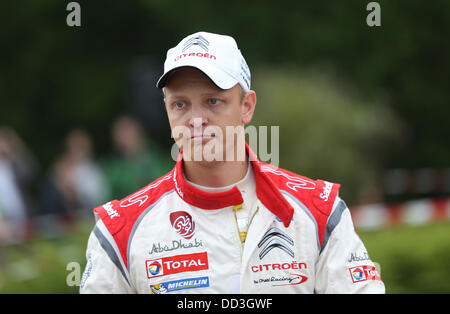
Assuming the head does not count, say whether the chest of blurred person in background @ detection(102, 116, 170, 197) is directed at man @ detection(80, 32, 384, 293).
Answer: yes

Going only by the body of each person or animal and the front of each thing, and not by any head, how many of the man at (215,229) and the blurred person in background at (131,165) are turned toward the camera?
2

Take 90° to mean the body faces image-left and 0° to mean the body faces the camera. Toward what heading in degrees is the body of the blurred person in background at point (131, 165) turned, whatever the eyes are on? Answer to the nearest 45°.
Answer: approximately 0°

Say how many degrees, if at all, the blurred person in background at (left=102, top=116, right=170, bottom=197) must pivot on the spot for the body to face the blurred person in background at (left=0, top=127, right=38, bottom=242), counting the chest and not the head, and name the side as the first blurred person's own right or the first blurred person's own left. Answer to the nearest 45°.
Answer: approximately 90° to the first blurred person's own right

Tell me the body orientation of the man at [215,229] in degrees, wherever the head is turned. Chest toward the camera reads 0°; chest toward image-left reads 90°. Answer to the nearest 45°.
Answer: approximately 0°

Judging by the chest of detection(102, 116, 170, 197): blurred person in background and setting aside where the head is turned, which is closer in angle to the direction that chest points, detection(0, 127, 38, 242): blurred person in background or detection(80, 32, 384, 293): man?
the man

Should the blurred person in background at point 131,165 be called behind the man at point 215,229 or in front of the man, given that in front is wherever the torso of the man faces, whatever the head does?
behind

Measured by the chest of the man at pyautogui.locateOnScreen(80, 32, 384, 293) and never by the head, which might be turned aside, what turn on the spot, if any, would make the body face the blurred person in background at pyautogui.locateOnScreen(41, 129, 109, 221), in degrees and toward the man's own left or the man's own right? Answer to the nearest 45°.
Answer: approximately 180°
